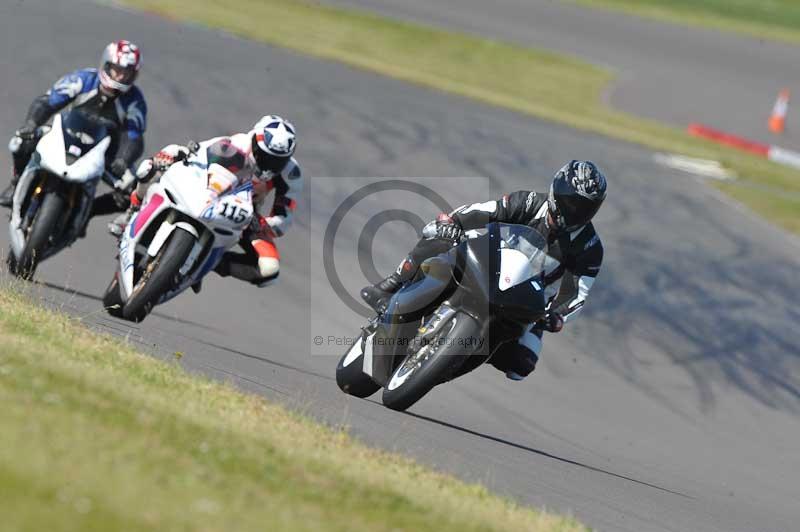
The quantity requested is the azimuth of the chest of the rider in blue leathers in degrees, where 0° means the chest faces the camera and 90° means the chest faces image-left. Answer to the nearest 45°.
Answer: approximately 0°

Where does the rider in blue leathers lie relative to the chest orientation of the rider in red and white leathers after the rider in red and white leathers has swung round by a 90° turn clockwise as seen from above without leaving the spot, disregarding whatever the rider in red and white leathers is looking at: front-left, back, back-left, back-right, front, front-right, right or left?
right

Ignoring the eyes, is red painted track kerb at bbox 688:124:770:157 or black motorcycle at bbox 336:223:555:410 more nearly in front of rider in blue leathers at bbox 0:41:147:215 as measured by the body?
the black motorcycle

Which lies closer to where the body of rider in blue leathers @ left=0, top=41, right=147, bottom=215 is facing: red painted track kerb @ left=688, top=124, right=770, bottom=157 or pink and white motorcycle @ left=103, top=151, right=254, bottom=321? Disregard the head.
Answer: the pink and white motorcycle

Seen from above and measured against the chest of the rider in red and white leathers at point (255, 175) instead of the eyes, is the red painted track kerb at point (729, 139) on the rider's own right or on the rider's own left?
on the rider's own left

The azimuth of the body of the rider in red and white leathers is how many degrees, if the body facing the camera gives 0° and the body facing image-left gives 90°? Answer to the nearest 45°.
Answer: approximately 315°

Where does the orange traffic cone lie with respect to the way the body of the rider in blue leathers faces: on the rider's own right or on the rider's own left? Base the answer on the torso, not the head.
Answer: on the rider's own left

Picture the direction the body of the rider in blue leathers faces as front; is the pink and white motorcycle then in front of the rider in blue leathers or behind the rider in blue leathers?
in front

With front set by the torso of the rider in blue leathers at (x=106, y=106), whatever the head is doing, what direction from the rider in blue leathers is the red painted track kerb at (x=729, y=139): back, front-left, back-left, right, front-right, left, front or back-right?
back-left
